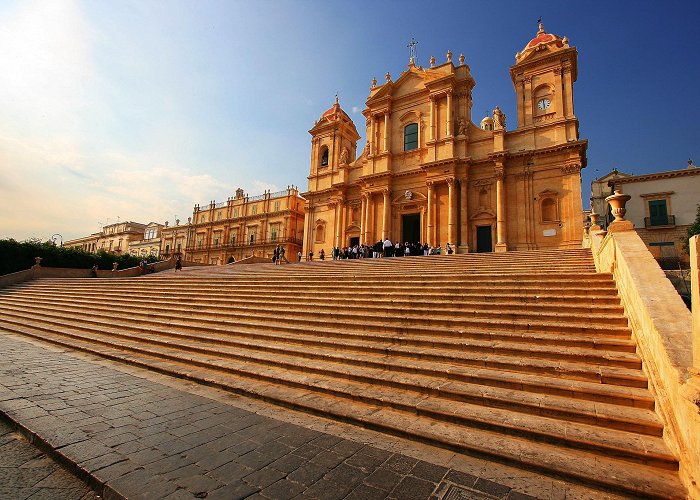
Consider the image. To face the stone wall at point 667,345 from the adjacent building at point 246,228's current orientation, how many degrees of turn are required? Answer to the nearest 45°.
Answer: approximately 45° to its left

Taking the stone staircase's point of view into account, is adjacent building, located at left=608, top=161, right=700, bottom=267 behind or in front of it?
behind

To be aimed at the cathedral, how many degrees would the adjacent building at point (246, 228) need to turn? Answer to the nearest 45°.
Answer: approximately 90° to its left

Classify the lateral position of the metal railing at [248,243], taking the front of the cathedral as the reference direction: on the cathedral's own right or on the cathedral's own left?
on the cathedral's own right

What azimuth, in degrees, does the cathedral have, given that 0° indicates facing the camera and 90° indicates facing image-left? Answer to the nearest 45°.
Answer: approximately 45°

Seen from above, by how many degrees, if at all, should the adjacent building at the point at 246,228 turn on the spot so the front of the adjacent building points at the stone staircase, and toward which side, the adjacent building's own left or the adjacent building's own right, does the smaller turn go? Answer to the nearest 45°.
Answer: approximately 45° to the adjacent building's own left

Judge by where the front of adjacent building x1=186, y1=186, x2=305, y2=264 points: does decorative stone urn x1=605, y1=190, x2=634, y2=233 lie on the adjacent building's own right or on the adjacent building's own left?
on the adjacent building's own left
